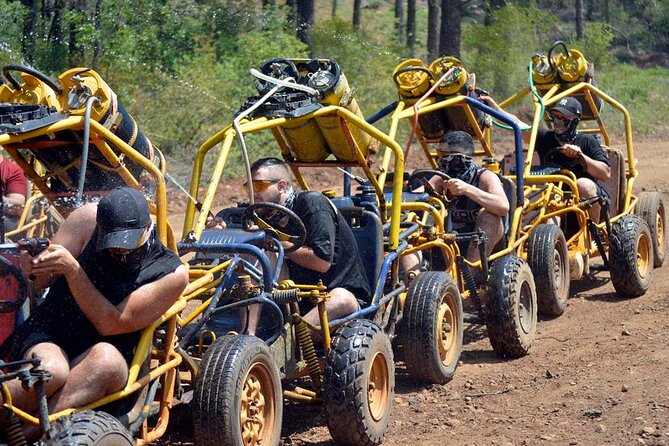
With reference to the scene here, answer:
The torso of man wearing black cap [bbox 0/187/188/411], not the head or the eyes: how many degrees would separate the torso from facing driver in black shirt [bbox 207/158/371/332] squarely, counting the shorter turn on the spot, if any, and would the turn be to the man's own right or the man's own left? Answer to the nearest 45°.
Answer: approximately 180°

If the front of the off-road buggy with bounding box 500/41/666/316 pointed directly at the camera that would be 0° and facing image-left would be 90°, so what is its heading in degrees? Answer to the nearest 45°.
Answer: approximately 45°

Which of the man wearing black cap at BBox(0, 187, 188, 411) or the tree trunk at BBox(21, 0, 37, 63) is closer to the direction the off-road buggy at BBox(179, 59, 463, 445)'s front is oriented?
the man wearing black cap

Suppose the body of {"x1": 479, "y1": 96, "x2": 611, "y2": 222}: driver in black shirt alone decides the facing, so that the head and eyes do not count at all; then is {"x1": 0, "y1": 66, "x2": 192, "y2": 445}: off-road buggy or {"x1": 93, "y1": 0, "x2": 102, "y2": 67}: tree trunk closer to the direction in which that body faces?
the off-road buggy

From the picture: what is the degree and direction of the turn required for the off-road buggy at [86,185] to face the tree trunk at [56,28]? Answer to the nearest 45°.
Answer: approximately 135° to its right

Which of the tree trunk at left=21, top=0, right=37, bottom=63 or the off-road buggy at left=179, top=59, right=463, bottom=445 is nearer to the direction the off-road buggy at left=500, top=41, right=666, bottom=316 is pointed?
the off-road buggy

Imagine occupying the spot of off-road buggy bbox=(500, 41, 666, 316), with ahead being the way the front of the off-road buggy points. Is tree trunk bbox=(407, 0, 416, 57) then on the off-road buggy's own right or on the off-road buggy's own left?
on the off-road buggy's own right

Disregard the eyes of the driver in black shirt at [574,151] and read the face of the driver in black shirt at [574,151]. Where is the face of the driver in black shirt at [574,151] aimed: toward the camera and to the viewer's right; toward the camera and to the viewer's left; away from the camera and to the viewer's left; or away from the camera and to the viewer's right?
toward the camera and to the viewer's left

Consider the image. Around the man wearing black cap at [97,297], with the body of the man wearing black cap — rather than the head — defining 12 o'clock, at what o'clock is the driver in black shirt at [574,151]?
The driver in black shirt is roughly at 6 o'clock from the man wearing black cap.

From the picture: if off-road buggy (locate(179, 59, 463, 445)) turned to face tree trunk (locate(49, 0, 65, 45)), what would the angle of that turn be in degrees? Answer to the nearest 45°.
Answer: approximately 135° to its right

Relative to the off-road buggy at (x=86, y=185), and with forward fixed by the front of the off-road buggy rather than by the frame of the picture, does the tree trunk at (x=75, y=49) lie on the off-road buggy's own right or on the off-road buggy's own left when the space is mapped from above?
on the off-road buggy's own right

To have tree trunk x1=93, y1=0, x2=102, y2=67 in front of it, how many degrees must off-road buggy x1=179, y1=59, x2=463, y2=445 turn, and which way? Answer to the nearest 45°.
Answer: approximately 135° to its right

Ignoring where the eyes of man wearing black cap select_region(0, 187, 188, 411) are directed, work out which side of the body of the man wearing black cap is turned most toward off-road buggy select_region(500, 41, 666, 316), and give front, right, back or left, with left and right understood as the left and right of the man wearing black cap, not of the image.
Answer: back

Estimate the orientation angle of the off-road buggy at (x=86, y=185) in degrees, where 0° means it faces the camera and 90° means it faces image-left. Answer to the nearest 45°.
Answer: approximately 45°

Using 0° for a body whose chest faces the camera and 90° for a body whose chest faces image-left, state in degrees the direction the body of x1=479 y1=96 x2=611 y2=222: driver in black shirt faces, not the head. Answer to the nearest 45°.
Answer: approximately 45°

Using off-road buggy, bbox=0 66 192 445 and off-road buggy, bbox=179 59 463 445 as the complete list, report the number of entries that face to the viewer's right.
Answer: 0
